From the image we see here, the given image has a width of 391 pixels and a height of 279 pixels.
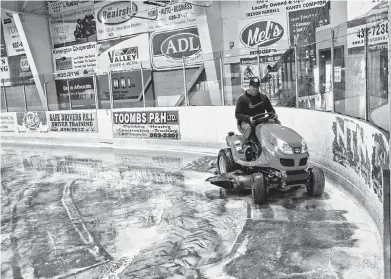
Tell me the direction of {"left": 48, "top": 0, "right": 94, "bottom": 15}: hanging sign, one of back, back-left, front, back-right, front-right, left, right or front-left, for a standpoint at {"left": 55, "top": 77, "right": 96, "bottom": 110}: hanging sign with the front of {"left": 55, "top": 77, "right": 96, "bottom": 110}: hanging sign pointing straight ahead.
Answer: back

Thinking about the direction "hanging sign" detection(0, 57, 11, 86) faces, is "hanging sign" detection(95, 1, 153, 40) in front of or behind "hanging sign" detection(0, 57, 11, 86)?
in front

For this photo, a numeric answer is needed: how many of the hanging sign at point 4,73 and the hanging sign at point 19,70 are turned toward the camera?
2

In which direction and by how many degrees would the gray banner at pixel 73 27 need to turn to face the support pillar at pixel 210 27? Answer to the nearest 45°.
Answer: approximately 45° to its left

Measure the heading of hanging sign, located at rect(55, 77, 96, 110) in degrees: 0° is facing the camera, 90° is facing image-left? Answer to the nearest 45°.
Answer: approximately 0°

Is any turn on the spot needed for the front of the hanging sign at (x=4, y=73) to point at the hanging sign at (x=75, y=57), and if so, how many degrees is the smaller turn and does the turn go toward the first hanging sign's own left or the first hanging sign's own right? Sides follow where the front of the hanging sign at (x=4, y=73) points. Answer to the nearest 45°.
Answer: approximately 45° to the first hanging sign's own left

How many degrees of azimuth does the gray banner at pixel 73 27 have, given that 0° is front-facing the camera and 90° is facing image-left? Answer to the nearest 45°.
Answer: approximately 0°

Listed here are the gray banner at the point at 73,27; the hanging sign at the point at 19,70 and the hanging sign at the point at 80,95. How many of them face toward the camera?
3
